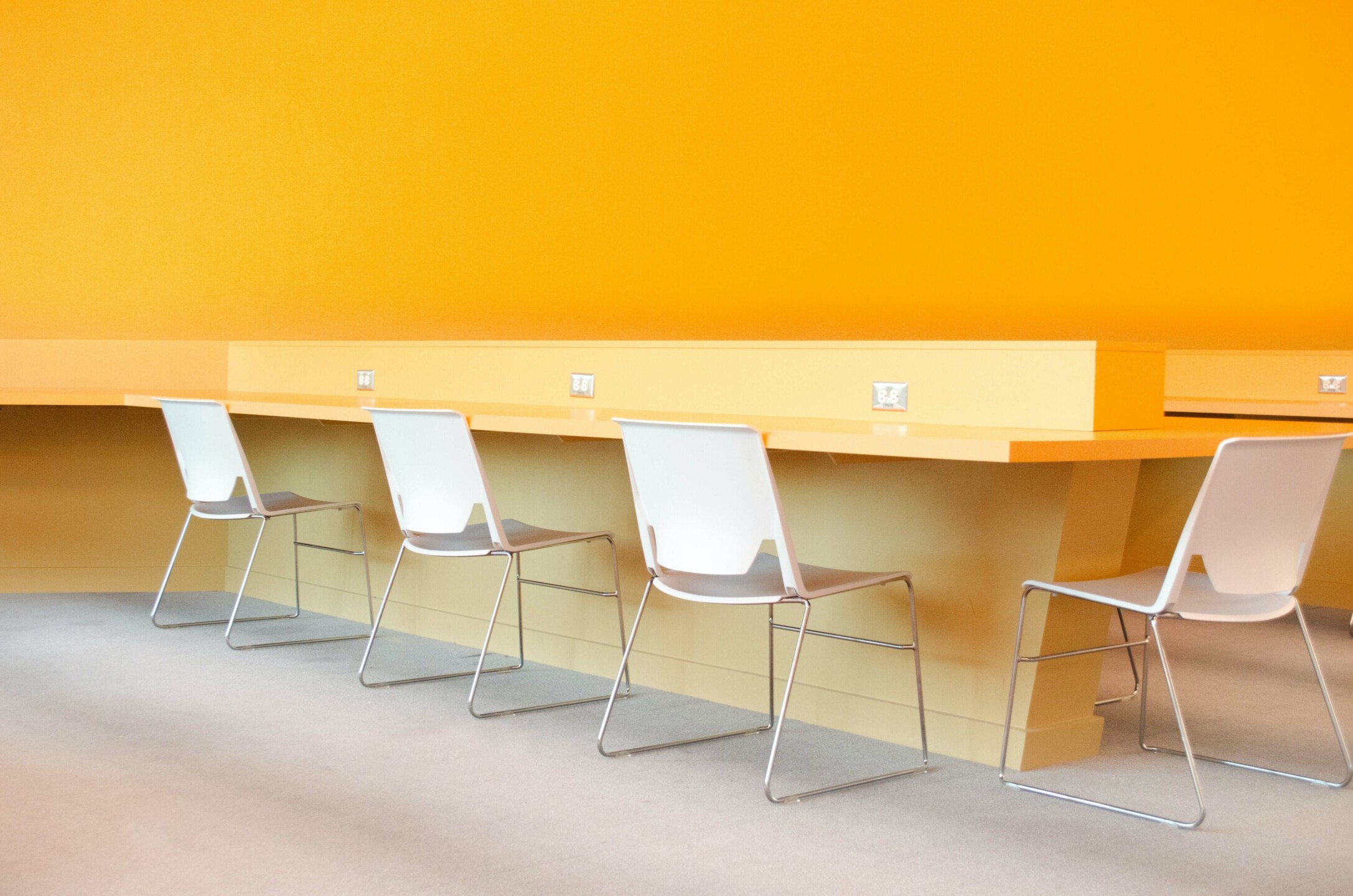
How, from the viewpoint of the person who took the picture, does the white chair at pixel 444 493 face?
facing away from the viewer and to the right of the viewer

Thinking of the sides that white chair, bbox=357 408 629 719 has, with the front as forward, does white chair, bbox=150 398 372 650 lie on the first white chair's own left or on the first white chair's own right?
on the first white chair's own left

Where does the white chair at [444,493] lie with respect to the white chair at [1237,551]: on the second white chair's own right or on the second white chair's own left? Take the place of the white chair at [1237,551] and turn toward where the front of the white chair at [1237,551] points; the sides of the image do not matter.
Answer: on the second white chair's own left

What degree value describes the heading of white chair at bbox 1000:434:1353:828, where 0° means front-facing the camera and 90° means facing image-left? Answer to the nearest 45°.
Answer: approximately 135°

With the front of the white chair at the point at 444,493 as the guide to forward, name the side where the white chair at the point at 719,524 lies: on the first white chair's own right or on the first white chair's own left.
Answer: on the first white chair's own right

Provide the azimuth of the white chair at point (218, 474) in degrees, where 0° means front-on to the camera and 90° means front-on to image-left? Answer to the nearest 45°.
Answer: approximately 225°

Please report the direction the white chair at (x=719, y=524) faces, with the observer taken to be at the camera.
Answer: facing away from the viewer and to the right of the viewer
